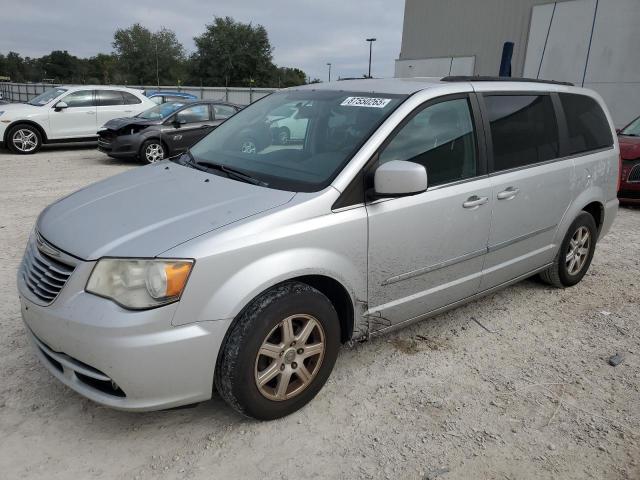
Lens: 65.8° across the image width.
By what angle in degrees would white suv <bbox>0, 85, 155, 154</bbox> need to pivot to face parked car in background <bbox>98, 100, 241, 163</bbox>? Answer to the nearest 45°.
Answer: approximately 135° to its left

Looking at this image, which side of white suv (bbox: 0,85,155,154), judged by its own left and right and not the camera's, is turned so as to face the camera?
left

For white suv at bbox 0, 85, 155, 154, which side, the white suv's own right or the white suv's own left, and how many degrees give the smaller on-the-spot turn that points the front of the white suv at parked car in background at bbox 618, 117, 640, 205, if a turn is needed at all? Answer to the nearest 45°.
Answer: approximately 135° to the white suv's own left

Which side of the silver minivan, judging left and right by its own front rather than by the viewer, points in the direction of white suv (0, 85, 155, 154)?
right

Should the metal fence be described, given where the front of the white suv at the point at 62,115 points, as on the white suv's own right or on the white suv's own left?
on the white suv's own right

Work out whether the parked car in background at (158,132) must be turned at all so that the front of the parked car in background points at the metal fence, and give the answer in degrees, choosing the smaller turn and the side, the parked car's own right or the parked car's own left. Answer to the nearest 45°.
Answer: approximately 135° to the parked car's own right

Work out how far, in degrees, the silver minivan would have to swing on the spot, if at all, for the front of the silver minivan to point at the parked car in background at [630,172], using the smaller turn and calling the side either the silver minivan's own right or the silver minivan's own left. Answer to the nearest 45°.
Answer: approximately 180°
